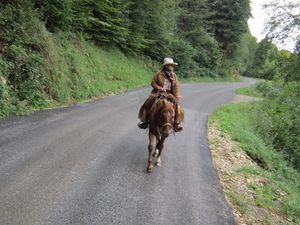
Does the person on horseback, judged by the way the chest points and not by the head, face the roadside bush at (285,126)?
no

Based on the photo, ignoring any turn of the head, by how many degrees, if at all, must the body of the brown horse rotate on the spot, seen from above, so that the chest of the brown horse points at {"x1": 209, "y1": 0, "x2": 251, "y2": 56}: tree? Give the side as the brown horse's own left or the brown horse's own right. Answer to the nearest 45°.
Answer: approximately 180°

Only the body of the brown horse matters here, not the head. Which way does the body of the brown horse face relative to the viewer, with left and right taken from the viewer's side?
facing the viewer

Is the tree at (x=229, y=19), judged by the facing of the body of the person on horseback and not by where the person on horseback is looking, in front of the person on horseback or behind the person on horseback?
behind

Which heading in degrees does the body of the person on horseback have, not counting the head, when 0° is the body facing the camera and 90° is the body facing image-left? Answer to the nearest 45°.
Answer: approximately 0°

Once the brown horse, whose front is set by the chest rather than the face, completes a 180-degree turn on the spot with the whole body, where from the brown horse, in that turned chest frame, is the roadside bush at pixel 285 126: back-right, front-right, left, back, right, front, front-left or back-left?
front-right
